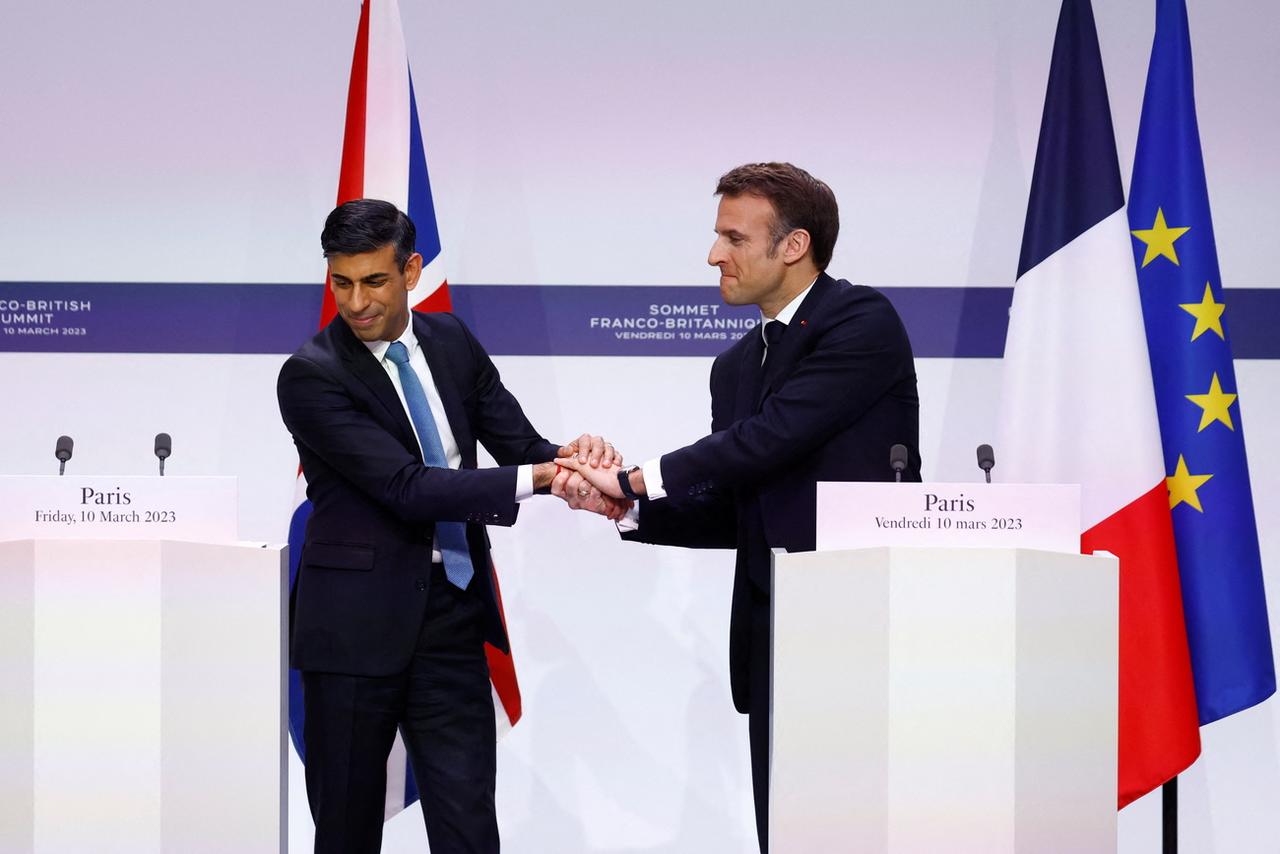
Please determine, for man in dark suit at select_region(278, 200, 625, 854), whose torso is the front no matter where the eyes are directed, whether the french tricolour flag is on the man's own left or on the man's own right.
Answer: on the man's own left

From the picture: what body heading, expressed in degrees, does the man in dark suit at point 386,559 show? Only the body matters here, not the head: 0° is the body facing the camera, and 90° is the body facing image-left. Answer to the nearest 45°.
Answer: approximately 315°

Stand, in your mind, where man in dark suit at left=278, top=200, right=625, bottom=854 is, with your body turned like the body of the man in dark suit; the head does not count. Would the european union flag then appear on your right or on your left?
on your left
